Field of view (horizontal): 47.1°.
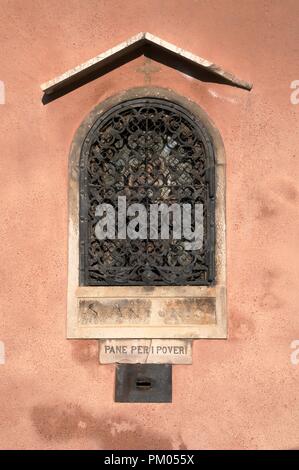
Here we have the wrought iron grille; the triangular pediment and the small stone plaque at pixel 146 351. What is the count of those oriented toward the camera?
3

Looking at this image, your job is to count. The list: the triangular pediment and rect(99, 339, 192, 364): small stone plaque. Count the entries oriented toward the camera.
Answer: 2

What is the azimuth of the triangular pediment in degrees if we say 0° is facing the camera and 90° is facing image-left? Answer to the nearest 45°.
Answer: approximately 0°

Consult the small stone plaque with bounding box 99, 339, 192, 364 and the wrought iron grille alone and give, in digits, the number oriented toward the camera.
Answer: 2
